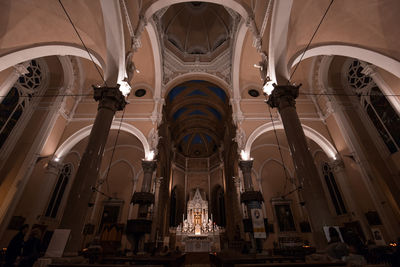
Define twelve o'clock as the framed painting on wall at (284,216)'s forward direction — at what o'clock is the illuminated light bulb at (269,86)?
The illuminated light bulb is roughly at 12 o'clock from the framed painting on wall.

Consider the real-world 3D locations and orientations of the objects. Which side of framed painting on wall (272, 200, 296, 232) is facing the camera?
front

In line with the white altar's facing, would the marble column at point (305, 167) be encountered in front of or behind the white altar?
in front

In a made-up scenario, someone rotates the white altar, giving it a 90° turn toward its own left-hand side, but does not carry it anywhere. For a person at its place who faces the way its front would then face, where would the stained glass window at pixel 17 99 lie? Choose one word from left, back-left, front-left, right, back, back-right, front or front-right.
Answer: back-right

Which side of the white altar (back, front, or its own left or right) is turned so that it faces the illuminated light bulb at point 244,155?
front

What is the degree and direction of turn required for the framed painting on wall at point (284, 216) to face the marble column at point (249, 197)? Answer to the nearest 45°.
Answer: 0° — it already faces it

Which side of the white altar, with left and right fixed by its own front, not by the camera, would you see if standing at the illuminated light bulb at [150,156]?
front

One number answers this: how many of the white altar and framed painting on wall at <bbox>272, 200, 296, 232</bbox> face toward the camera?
2

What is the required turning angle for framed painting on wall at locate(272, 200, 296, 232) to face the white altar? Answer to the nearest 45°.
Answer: approximately 90° to its right

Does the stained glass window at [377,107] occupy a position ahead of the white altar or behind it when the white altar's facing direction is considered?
ahead

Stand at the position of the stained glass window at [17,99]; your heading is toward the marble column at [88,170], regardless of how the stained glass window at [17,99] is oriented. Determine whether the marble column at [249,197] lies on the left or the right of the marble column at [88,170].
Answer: left

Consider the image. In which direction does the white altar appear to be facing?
toward the camera

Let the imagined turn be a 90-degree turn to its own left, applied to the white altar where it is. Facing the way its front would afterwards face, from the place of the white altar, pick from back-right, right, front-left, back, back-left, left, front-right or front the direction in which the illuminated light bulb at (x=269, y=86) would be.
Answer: right

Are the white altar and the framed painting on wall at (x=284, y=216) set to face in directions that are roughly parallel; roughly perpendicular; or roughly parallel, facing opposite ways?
roughly parallel

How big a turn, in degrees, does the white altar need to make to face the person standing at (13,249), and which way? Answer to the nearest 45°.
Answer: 0° — it already faces them

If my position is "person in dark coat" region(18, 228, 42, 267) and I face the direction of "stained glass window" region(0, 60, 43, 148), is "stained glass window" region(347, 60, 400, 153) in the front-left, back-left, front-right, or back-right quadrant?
back-right
